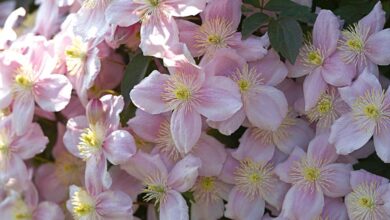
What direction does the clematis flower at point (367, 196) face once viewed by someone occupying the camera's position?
facing the viewer

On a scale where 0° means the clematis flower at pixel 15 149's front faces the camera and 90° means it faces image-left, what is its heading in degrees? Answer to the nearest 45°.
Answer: approximately 0°

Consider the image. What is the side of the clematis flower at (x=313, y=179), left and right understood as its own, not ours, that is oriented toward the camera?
front

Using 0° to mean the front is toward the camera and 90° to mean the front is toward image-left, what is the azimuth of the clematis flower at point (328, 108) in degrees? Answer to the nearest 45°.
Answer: approximately 45°

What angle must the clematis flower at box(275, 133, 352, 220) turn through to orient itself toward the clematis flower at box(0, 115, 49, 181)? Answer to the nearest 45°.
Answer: approximately 90° to its right
